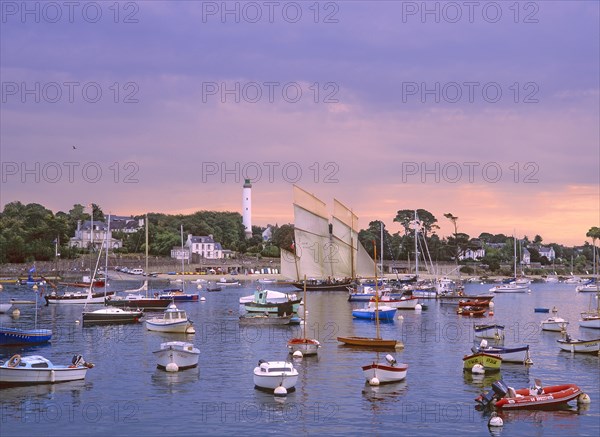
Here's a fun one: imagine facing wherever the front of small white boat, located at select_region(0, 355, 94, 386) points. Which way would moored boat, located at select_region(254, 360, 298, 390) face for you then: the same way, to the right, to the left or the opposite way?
to the left

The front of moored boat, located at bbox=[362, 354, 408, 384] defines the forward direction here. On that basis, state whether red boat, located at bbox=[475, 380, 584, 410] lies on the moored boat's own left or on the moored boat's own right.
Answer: on the moored boat's own left

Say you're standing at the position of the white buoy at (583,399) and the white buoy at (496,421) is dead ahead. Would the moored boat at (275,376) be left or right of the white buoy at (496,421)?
right

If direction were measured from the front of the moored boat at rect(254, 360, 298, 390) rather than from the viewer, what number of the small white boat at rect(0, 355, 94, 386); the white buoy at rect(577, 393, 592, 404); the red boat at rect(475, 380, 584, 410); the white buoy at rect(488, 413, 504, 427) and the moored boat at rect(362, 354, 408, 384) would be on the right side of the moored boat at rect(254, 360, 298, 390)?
1

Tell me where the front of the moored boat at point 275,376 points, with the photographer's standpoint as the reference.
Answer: facing the viewer

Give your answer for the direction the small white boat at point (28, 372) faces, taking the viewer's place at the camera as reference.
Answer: facing to the left of the viewer

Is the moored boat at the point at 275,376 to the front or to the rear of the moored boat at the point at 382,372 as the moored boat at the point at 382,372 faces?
to the front

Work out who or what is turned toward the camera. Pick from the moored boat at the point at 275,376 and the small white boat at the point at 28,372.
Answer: the moored boat

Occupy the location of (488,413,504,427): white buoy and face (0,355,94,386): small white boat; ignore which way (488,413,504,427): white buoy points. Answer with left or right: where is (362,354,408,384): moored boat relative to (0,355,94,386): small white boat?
right
